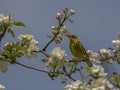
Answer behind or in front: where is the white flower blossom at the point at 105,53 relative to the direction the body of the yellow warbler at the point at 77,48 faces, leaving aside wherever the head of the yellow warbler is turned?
behind

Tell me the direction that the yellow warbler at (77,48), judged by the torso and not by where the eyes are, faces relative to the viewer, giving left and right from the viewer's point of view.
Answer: facing to the left of the viewer

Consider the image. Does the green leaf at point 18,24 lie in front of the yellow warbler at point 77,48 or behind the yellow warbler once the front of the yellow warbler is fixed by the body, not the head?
in front
